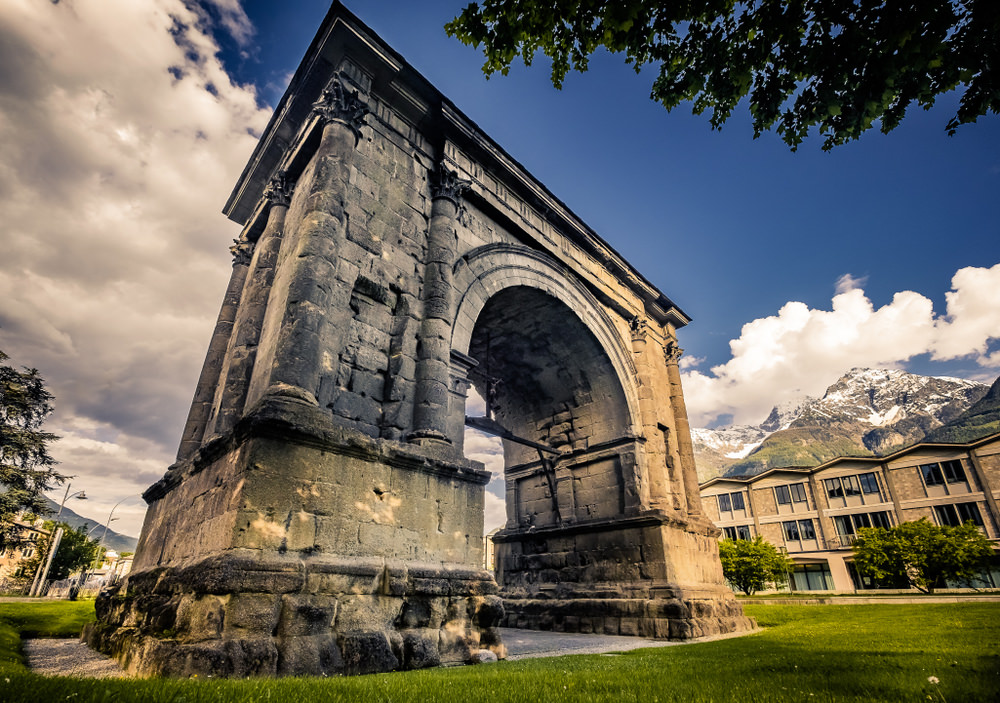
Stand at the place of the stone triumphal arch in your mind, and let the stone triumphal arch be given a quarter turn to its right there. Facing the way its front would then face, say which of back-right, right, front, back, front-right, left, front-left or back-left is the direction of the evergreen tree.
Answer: right

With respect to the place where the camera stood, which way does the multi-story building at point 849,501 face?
facing the viewer and to the left of the viewer

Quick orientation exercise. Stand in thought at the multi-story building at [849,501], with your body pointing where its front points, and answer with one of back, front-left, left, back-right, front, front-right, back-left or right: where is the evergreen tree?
front

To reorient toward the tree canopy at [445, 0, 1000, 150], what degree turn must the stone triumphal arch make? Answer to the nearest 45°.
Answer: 0° — it already faces it

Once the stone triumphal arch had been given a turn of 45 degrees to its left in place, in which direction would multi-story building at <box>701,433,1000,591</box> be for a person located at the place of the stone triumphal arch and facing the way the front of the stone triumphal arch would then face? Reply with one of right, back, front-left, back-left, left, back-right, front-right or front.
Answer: front-left

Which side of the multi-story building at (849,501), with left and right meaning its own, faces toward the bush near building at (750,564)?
front

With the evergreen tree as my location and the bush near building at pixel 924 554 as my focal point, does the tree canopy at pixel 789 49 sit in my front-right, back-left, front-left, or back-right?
front-right

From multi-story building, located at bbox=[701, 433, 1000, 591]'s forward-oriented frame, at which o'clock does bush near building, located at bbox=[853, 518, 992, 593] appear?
The bush near building is roughly at 10 o'clock from the multi-story building.

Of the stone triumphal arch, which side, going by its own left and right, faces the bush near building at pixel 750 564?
left

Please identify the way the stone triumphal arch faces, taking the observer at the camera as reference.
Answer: facing the viewer and to the right of the viewer
